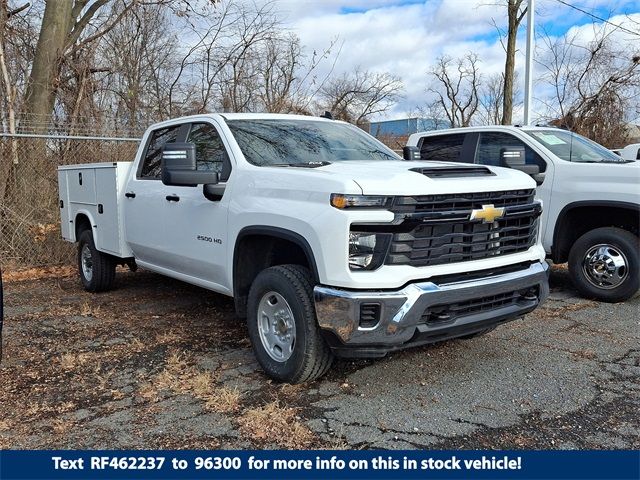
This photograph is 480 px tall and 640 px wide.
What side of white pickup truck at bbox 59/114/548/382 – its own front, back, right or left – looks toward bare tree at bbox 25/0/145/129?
back

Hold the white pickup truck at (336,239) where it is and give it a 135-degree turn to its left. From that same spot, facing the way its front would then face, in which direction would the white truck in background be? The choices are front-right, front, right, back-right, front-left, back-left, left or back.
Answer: front-right

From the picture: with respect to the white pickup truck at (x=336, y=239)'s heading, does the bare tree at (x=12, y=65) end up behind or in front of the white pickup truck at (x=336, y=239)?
behind

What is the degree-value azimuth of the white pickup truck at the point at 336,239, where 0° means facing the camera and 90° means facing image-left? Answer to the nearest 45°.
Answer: approximately 315°

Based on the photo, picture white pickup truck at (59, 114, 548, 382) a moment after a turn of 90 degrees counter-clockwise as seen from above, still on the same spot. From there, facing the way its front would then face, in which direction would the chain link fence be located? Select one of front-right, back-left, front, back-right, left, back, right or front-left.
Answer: left
